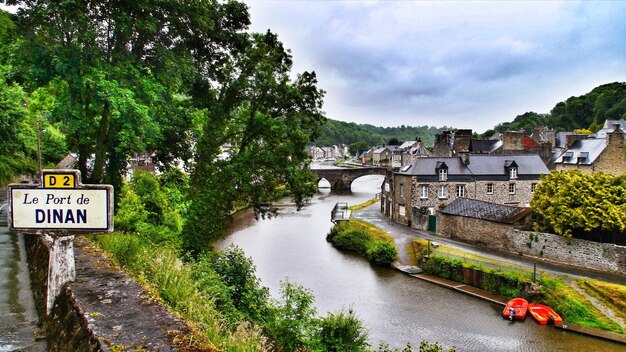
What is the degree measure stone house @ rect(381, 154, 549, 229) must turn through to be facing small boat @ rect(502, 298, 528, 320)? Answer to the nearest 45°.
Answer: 0° — it already faces it

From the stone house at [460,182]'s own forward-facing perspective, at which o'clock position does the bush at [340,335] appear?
The bush is roughly at 12 o'clock from the stone house.

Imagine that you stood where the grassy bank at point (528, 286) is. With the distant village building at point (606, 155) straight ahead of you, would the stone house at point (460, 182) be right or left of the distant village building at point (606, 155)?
left

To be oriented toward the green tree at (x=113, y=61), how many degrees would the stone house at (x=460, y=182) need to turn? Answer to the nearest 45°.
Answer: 0° — it already faces it

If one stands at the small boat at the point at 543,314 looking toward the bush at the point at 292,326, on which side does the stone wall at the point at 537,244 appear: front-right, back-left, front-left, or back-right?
back-right

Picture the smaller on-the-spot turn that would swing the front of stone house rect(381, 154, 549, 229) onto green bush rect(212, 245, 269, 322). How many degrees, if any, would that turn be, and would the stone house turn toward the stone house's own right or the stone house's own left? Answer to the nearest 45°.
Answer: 0° — it already faces it

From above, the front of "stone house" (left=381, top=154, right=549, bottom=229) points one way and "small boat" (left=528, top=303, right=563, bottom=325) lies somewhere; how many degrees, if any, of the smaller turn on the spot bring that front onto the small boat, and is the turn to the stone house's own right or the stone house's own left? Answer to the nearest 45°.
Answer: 0° — it already faces it

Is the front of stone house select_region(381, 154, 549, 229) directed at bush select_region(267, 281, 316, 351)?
yes

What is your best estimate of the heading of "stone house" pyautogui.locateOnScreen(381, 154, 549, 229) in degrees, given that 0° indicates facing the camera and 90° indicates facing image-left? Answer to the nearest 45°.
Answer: approximately 0°

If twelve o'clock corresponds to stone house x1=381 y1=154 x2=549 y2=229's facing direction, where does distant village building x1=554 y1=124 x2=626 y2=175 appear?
The distant village building is roughly at 8 o'clock from the stone house.

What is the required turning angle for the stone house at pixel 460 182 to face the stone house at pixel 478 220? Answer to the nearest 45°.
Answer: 0° — it already faces it
